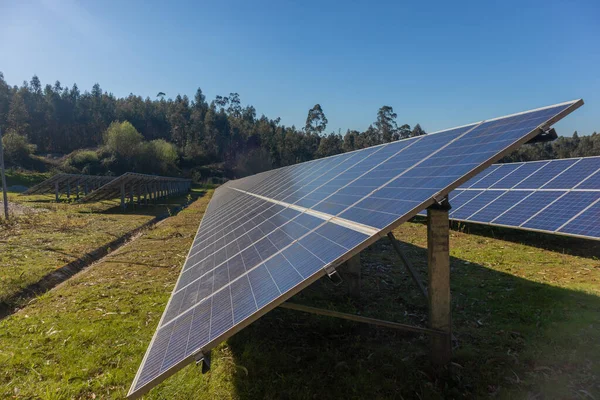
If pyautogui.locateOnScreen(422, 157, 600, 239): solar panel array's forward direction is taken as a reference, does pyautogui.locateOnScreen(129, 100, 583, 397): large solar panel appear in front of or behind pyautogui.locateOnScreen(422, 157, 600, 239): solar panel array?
in front

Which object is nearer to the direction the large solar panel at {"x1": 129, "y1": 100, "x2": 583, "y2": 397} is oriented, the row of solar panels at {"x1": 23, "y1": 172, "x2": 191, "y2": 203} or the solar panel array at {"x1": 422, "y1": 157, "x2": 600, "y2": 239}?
the row of solar panels

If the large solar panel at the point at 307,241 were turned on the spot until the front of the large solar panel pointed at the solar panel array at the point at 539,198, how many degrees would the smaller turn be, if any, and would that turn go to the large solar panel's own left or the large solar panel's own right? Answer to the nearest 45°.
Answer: approximately 135° to the large solar panel's own right

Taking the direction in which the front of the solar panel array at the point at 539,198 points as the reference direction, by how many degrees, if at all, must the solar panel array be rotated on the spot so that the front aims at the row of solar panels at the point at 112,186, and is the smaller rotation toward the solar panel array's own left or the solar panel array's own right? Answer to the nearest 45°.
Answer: approximately 45° to the solar panel array's own right

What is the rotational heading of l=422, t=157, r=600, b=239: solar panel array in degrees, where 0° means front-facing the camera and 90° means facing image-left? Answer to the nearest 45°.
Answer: approximately 45°

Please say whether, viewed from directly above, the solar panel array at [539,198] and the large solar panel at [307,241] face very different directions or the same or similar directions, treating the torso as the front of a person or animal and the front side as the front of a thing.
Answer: same or similar directions

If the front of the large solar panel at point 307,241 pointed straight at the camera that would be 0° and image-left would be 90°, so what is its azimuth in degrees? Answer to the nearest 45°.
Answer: approximately 90°

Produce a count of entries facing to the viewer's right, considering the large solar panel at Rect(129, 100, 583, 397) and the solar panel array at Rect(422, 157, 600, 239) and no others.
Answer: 0

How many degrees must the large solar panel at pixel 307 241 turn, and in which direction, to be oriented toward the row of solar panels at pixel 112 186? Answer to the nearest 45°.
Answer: approximately 45° to its right

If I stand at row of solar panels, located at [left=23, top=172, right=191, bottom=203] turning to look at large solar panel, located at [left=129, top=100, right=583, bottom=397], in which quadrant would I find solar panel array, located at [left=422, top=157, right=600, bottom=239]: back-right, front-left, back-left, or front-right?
front-left
